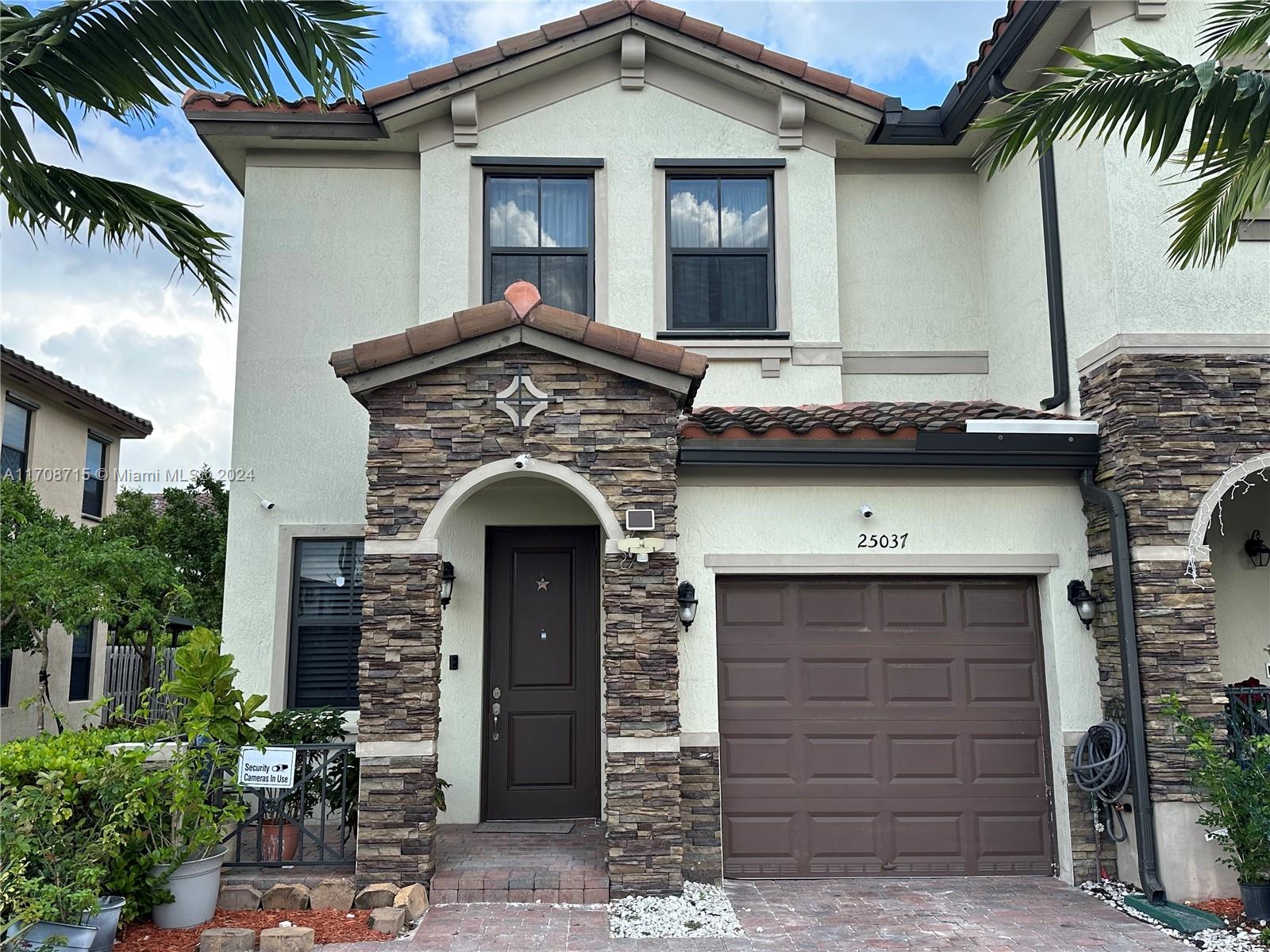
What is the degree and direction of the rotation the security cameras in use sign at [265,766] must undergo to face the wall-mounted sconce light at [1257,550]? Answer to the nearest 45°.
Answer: approximately 90° to its left

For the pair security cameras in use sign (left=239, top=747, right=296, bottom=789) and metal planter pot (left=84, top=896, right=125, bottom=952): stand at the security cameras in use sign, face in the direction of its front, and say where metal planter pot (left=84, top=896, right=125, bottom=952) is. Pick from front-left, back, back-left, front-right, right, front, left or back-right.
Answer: front-right

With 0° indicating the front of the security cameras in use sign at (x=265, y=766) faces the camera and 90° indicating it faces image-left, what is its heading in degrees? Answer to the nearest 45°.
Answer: approximately 0°

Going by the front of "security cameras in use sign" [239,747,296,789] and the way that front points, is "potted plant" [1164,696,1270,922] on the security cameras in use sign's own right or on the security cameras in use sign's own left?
on the security cameras in use sign's own left

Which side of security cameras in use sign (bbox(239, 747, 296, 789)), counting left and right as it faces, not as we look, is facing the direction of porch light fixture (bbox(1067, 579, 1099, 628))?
left

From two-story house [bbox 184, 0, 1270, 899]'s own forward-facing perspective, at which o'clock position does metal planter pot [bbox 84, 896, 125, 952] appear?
The metal planter pot is roughly at 2 o'clock from the two-story house.

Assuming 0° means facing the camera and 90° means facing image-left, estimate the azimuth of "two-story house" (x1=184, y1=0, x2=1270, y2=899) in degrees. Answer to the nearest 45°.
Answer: approximately 0°

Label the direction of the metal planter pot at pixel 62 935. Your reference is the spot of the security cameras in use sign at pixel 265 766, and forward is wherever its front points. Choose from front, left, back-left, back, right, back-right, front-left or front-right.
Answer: front-right

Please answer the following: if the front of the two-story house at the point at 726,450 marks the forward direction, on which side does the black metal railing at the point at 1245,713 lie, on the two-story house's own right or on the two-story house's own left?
on the two-story house's own left

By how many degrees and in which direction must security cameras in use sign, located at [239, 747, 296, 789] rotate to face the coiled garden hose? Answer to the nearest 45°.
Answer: approximately 90° to its left
